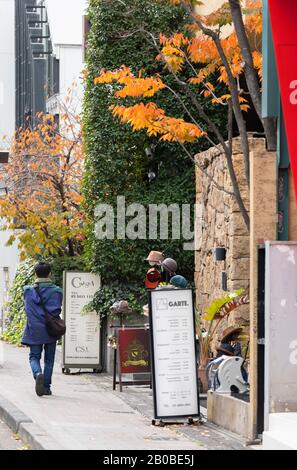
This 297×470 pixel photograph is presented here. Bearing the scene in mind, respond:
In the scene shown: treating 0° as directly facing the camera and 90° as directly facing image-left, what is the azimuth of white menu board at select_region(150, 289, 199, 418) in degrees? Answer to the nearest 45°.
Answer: approximately 0°

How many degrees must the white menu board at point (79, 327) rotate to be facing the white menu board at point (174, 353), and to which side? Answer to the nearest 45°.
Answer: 0° — it already faces it

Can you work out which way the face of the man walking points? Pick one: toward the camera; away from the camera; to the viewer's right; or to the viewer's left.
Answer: away from the camera

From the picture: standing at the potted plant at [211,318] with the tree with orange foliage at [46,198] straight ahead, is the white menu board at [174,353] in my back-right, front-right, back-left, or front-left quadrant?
back-left

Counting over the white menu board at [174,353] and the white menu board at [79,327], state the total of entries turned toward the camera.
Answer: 2

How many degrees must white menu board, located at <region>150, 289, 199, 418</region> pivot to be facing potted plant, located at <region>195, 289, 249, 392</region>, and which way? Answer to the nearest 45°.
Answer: approximately 180°
